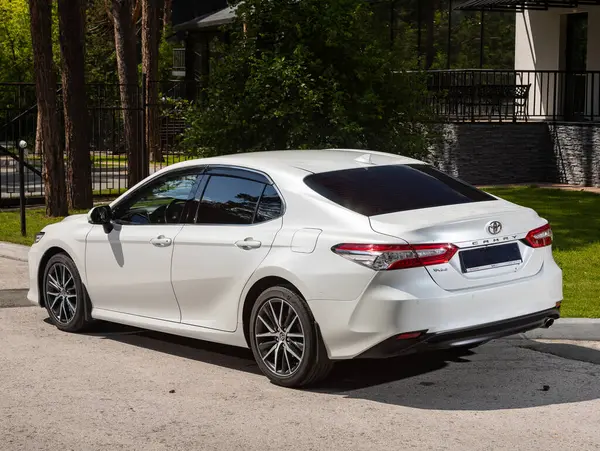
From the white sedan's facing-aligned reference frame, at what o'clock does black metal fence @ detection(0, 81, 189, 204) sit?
The black metal fence is roughly at 1 o'clock from the white sedan.

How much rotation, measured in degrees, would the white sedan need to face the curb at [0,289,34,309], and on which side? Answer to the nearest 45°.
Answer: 0° — it already faces it

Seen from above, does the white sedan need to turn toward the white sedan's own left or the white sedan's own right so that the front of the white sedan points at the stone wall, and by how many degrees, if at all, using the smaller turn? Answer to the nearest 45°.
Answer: approximately 45° to the white sedan's own right

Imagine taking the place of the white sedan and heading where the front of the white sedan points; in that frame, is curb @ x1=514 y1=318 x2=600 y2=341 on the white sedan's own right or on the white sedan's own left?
on the white sedan's own right

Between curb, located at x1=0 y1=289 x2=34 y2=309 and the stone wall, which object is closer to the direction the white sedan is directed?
the curb

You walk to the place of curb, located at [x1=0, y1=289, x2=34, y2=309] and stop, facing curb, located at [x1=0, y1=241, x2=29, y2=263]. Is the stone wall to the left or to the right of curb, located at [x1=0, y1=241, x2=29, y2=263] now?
right

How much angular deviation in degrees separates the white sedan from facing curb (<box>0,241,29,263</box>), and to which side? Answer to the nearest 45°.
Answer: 0° — it already faces it

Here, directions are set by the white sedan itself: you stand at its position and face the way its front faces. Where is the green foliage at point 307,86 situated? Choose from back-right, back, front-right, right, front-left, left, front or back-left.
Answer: front-right

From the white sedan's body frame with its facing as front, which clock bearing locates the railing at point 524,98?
The railing is roughly at 2 o'clock from the white sedan.

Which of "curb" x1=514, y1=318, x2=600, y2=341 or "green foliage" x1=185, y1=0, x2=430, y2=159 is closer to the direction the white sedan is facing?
the green foliage

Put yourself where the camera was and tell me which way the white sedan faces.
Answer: facing away from the viewer and to the left of the viewer
